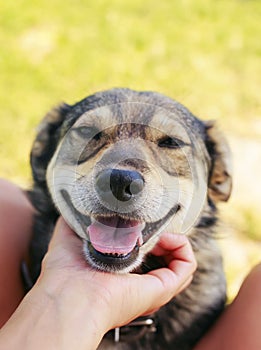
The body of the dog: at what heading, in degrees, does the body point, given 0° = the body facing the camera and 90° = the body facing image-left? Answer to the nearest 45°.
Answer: approximately 0°
